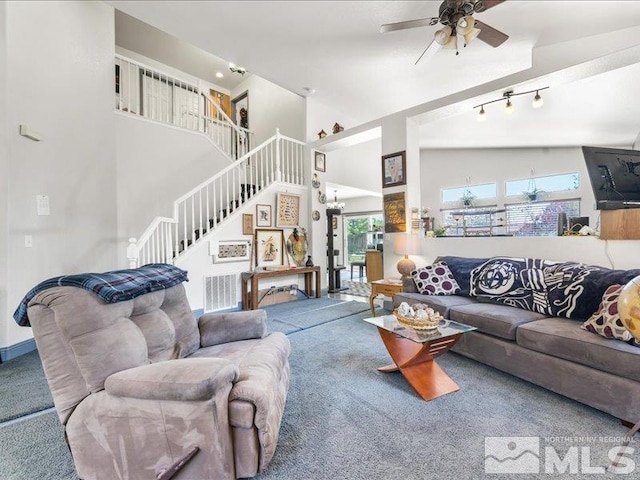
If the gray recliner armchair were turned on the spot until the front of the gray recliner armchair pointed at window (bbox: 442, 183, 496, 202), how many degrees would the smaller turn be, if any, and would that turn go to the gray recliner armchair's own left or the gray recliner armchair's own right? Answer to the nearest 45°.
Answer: approximately 90° to the gray recliner armchair's own left

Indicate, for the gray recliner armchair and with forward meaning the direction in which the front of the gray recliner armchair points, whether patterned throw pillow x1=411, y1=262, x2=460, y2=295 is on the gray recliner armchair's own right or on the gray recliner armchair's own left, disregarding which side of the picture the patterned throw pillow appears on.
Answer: on the gray recliner armchair's own left

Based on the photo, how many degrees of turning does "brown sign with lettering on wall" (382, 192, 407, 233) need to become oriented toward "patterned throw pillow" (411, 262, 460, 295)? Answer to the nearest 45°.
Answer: approximately 90° to its left

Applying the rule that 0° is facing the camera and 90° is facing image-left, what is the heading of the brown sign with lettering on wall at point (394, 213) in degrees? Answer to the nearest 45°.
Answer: approximately 45°

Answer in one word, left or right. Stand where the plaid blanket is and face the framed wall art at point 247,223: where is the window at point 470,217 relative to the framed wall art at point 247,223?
right

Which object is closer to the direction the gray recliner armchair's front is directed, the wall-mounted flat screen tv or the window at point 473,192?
the wall-mounted flat screen tv

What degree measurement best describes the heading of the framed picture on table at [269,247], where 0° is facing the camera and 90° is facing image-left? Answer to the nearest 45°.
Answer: approximately 315°

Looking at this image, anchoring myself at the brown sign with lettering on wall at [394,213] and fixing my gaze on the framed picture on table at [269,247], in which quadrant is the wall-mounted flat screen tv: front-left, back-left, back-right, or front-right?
back-left
